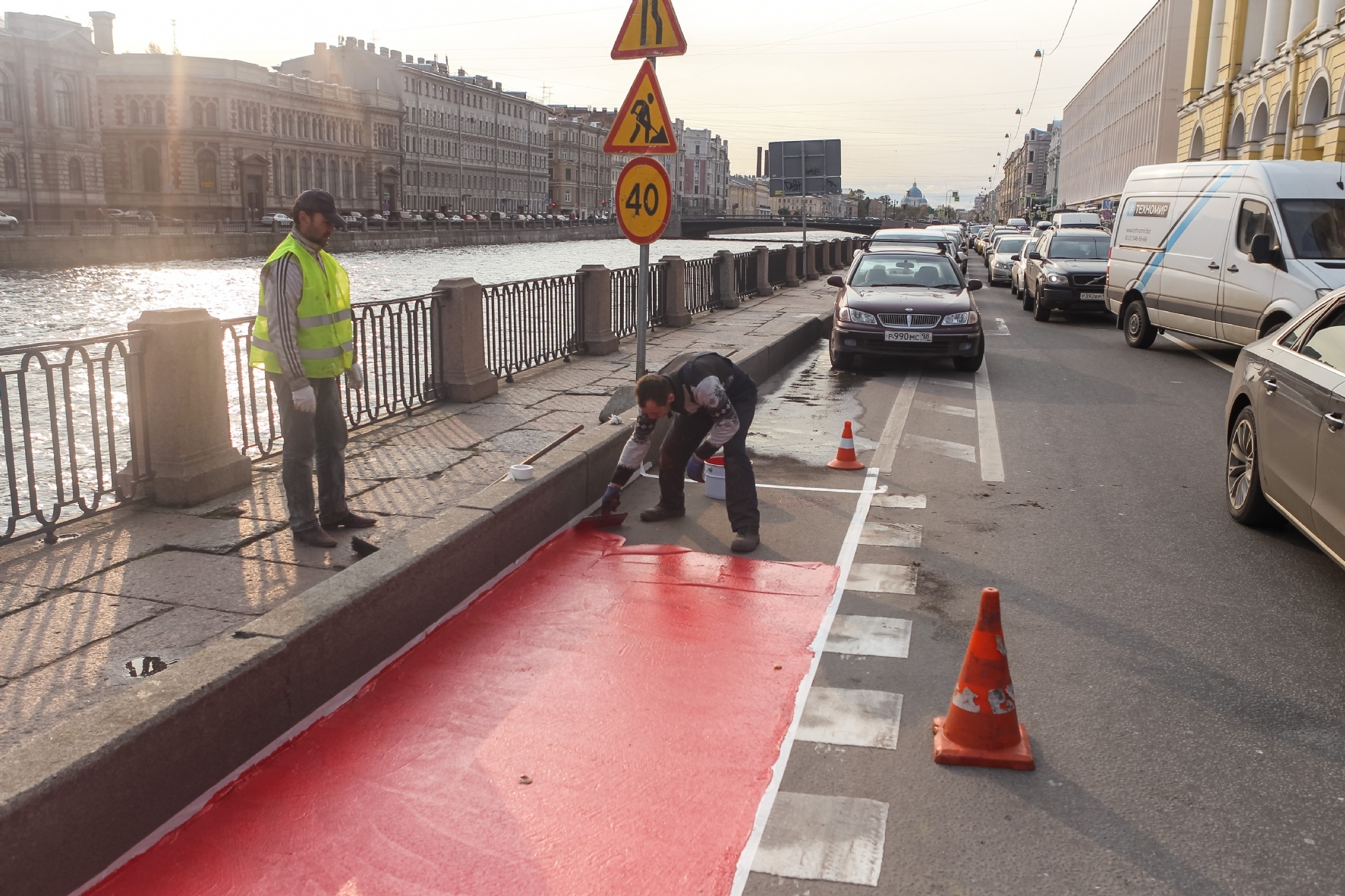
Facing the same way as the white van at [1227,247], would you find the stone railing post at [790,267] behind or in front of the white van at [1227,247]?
behind

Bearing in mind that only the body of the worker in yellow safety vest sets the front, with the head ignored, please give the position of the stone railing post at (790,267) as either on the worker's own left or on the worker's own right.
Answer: on the worker's own left

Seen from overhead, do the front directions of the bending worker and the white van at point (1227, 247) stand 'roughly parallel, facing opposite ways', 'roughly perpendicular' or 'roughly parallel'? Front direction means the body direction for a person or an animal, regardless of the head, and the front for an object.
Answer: roughly perpendicular

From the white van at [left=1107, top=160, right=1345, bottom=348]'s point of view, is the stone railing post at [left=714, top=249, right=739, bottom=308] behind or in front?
behind

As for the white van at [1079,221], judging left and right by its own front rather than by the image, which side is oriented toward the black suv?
front

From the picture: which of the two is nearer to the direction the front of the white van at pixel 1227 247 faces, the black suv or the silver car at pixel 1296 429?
the silver car

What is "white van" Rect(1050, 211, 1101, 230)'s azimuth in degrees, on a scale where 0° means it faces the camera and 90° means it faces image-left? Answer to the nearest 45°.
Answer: approximately 0°

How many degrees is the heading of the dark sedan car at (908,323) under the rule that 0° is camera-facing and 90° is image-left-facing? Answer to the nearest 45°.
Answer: approximately 0°

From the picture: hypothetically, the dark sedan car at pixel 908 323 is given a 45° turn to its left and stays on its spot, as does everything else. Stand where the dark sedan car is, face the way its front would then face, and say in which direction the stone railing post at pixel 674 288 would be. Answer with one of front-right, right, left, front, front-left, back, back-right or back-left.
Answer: back

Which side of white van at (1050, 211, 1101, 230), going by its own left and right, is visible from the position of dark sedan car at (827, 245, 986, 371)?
front

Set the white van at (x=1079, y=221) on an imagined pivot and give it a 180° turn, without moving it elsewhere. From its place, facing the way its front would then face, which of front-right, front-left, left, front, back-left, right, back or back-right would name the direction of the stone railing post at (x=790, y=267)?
back-left

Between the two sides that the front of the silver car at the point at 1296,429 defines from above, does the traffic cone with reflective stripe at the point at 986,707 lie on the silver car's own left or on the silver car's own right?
on the silver car's own right

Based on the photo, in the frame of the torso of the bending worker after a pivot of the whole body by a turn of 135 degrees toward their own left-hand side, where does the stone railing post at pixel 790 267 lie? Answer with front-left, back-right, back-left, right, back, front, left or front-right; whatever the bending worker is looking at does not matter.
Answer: left

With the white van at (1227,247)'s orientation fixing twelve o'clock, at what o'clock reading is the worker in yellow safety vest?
The worker in yellow safety vest is roughly at 2 o'clock from the white van.

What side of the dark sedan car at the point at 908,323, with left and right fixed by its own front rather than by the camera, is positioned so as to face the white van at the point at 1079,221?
back

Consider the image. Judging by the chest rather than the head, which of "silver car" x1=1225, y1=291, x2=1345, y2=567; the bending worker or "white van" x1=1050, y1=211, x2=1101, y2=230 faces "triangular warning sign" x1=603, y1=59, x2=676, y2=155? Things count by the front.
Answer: the white van

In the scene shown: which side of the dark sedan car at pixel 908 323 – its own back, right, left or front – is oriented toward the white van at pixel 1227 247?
left

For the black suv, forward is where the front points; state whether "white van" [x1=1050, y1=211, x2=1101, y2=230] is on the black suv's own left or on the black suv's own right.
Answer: on the black suv's own left
